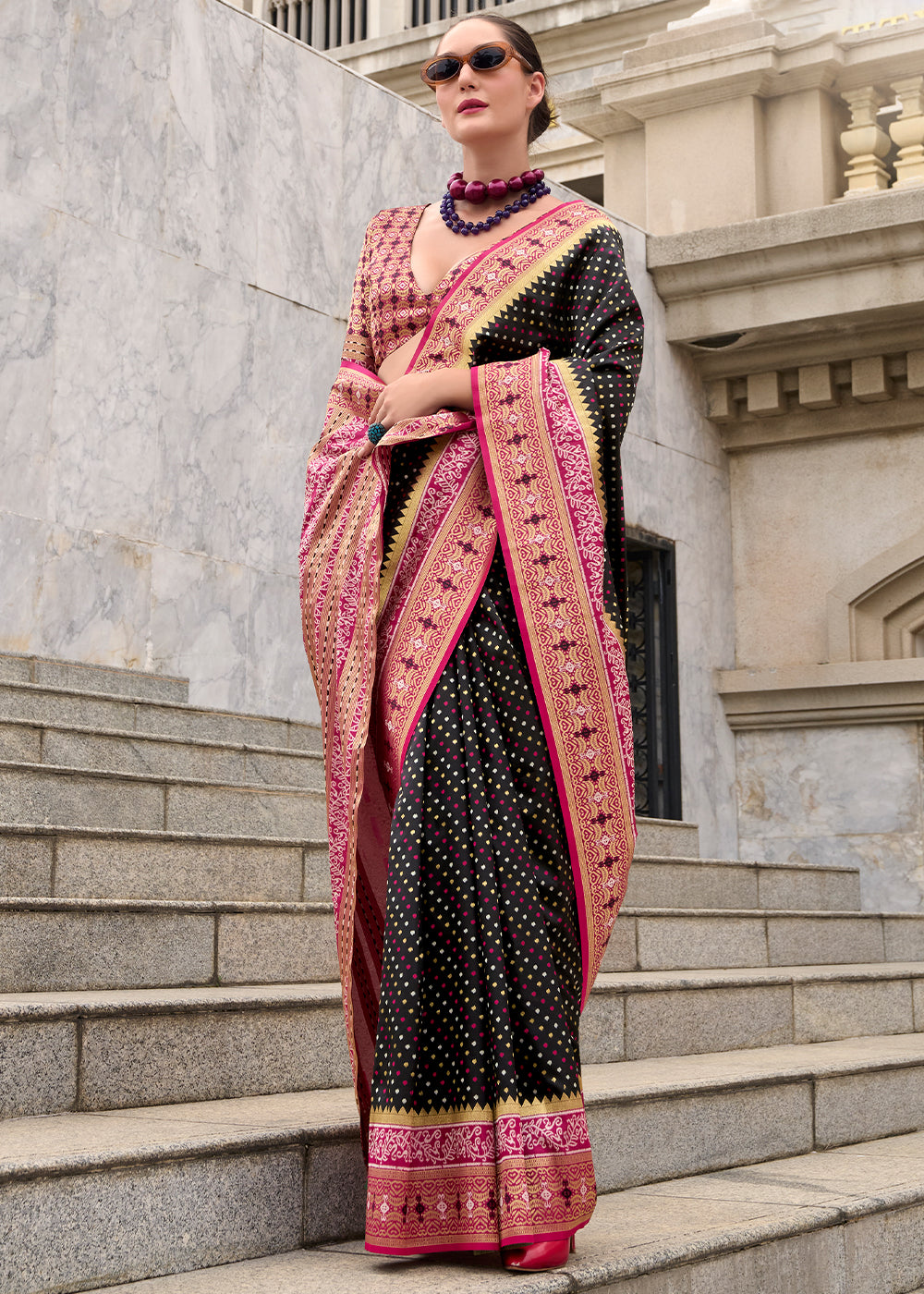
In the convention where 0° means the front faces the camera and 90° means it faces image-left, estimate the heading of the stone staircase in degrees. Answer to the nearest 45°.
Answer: approximately 315°

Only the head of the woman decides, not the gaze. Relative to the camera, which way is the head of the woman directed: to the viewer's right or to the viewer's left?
to the viewer's left
